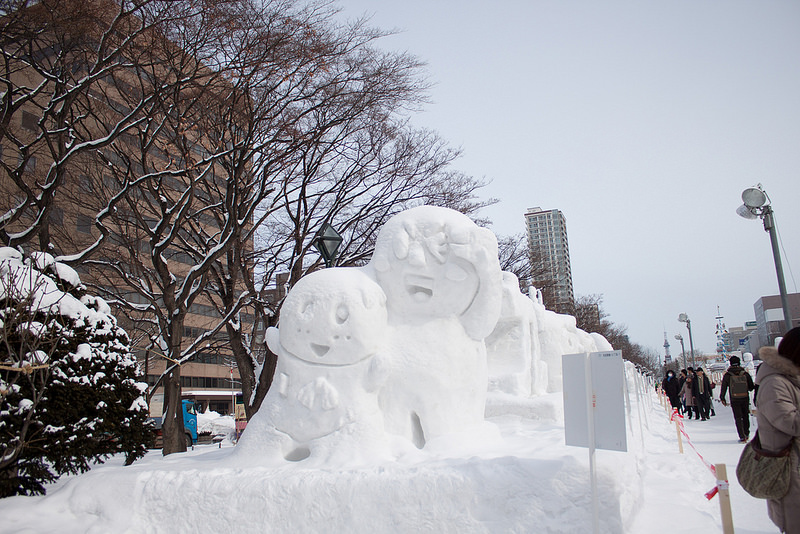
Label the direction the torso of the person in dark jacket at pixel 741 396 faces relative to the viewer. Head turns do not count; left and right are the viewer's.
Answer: facing away from the viewer

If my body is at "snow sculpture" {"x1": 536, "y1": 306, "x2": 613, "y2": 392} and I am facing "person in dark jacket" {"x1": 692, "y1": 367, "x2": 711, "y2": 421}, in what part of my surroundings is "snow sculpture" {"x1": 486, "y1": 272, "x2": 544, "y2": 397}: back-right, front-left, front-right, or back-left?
back-right

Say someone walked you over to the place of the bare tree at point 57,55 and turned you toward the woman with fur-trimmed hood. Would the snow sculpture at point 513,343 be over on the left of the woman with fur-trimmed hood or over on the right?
left

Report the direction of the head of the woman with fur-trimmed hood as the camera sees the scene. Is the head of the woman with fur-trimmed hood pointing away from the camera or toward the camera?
away from the camera

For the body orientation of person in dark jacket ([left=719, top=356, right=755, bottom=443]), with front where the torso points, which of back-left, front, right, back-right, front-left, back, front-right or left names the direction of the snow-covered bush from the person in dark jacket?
back-left
